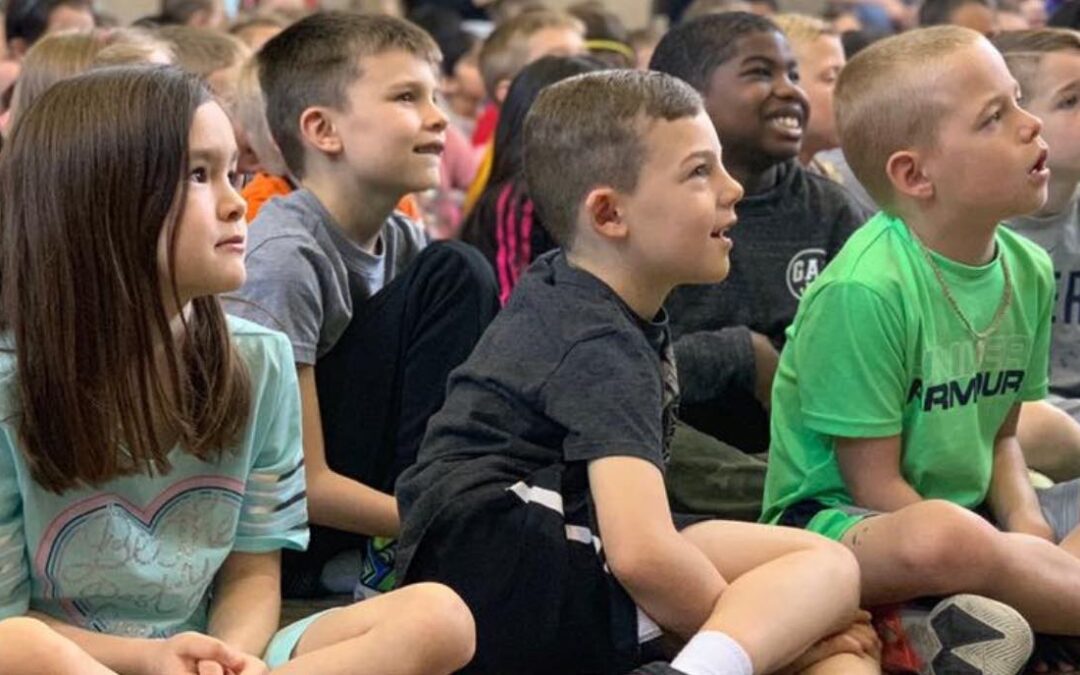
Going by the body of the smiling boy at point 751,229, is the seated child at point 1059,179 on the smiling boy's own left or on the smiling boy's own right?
on the smiling boy's own left

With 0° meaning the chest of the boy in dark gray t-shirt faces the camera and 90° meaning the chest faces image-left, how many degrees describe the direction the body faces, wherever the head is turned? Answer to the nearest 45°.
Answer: approximately 270°

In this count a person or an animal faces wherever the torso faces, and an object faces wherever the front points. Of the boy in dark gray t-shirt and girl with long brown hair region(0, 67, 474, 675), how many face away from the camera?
0

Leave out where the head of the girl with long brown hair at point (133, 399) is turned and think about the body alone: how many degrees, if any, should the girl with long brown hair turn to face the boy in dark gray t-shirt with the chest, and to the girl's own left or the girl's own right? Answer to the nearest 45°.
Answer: approximately 45° to the girl's own left

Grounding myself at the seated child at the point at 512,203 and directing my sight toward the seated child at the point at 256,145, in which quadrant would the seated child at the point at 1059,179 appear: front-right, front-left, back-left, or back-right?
back-left

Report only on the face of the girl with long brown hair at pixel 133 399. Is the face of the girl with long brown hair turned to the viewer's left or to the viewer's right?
to the viewer's right

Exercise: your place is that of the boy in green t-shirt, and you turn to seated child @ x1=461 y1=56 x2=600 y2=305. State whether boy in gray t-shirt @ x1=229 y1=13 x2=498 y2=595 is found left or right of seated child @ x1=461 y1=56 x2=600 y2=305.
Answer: left

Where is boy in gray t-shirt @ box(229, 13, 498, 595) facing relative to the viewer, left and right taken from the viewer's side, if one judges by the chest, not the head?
facing the viewer and to the right of the viewer

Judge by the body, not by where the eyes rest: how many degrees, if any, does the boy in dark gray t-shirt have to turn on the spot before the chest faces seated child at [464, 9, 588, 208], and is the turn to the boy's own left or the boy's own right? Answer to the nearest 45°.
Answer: approximately 90° to the boy's own left

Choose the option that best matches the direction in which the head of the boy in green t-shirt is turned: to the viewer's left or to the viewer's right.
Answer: to the viewer's right
